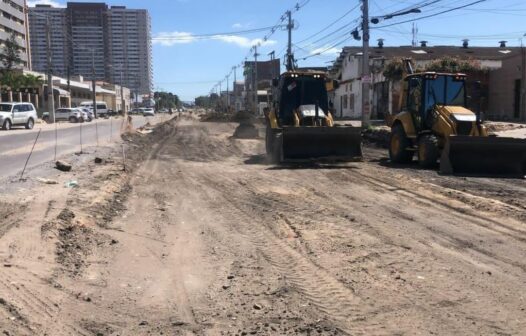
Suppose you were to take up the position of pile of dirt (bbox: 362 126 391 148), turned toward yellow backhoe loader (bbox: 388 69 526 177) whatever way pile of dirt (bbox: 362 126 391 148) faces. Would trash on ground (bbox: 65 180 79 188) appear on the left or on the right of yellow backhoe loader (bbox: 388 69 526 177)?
right

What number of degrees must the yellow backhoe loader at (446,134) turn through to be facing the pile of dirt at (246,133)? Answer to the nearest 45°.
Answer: approximately 180°

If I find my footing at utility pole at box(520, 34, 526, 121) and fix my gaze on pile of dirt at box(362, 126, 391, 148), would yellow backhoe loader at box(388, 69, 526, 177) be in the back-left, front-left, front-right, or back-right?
front-left

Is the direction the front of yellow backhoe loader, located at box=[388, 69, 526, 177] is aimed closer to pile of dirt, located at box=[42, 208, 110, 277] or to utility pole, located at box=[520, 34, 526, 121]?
the pile of dirt

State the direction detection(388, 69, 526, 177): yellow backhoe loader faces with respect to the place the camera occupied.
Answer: facing the viewer and to the right of the viewer

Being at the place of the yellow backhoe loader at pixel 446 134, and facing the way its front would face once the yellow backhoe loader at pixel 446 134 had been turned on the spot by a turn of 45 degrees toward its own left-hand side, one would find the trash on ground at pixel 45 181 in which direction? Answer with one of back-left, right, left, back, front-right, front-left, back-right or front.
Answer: back-right

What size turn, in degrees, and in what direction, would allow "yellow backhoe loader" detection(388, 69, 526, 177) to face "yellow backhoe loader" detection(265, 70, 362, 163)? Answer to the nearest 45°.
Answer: approximately 135° to its right

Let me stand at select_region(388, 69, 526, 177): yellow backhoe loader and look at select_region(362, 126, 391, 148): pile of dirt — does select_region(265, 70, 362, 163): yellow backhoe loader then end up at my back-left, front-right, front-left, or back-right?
front-left

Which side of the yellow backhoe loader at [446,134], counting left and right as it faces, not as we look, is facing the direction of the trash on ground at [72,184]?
right

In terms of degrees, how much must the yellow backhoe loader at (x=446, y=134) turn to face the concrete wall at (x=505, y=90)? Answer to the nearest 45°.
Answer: approximately 135° to its left

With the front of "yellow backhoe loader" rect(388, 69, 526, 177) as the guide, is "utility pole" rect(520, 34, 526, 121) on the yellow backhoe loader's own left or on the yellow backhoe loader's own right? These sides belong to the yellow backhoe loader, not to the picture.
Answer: on the yellow backhoe loader's own left

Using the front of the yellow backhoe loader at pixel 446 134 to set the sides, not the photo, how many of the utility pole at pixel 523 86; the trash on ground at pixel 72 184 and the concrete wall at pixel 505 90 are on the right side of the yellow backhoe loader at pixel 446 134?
1

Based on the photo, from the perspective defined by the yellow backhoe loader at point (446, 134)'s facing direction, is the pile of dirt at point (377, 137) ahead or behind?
behind
